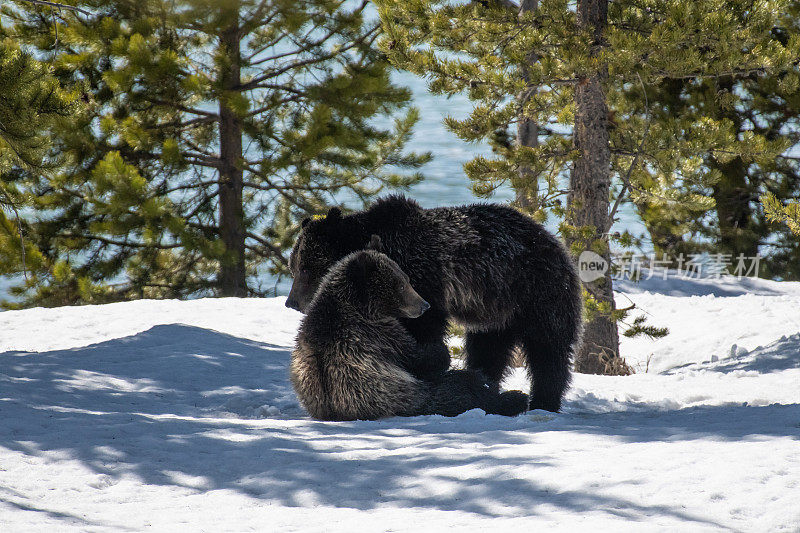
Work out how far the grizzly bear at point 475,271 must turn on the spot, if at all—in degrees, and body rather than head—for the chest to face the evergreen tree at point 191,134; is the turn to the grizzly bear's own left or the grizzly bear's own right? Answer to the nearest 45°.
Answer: approximately 45° to the grizzly bear's own right

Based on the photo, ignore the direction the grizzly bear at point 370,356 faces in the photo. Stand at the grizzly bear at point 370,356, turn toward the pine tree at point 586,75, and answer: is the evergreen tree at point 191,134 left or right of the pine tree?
left

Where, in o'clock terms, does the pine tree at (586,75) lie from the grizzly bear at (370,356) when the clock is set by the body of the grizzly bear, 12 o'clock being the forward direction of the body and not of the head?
The pine tree is roughly at 10 o'clock from the grizzly bear.

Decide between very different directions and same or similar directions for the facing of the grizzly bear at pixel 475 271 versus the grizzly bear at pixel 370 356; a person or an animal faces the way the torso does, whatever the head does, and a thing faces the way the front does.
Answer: very different directions

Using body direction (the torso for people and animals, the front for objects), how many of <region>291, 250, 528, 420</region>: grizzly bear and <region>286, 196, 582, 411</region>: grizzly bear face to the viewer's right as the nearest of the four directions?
1

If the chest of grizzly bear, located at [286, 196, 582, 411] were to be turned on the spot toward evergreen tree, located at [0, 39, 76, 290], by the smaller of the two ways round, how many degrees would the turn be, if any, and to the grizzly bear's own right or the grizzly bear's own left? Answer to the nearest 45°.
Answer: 0° — it already faces it

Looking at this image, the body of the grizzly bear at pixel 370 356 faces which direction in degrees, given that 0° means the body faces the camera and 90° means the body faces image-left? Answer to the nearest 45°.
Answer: approximately 270°

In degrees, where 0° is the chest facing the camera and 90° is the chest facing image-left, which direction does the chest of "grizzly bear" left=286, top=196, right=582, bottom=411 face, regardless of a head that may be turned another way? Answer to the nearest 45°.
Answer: approximately 90°

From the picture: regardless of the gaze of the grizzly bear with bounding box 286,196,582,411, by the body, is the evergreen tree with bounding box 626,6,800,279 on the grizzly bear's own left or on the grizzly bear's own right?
on the grizzly bear's own right

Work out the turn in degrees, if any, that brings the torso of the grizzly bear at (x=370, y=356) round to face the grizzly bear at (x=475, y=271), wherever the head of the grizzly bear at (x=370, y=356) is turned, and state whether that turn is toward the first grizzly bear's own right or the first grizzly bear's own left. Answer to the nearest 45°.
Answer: approximately 45° to the first grizzly bear's own left
